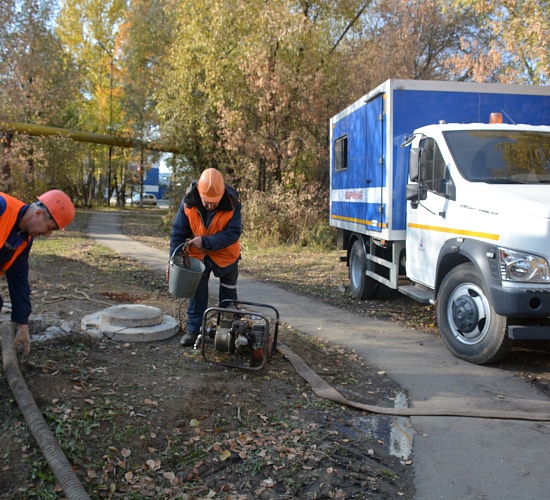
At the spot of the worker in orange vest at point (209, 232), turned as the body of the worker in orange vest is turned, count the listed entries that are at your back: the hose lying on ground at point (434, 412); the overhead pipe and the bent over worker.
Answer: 1

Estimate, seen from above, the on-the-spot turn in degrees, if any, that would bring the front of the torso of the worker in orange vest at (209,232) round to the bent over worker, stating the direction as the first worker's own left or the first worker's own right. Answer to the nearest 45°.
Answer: approximately 45° to the first worker's own right

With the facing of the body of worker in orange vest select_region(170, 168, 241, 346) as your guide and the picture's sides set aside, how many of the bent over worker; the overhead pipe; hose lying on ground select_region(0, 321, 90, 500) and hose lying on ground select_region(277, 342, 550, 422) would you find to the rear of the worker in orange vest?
1

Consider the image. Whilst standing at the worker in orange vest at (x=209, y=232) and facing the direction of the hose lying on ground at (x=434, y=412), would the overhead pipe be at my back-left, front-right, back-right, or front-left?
back-left

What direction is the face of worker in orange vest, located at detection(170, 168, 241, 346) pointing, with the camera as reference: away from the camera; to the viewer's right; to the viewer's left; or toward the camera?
toward the camera

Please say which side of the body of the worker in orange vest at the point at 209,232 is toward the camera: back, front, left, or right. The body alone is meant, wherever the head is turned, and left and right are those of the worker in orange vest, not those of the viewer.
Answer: front

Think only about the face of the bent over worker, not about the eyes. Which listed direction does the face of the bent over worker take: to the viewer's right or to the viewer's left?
to the viewer's right

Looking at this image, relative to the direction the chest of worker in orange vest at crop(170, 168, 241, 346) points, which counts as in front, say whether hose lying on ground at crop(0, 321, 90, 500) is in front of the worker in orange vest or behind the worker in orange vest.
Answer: in front

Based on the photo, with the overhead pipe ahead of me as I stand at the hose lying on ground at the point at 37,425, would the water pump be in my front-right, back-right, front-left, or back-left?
front-right

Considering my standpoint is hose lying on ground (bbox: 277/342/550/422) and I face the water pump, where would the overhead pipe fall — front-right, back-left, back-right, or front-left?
front-right

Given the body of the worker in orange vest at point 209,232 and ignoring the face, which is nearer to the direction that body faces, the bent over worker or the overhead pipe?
the bent over worker

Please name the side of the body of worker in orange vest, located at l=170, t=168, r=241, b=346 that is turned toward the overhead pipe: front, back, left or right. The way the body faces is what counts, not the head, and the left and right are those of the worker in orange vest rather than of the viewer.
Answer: back

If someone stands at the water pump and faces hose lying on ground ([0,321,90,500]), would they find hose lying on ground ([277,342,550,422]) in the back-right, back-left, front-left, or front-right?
back-left

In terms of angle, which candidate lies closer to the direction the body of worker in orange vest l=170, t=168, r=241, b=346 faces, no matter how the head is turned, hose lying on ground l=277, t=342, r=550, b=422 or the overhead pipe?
the hose lying on ground

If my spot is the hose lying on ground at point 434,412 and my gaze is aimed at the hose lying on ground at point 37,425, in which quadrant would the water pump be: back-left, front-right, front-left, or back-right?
front-right

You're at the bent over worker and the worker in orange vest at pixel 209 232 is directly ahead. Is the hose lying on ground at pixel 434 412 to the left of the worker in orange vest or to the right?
right
